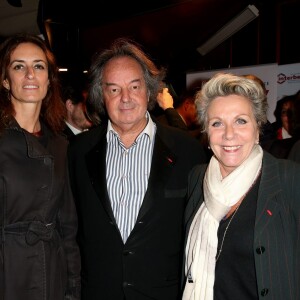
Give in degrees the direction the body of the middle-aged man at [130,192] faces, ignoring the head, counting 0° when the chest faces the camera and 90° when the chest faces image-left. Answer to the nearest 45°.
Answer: approximately 0°

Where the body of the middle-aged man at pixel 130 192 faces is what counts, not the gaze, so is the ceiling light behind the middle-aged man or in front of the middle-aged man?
behind
